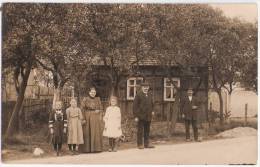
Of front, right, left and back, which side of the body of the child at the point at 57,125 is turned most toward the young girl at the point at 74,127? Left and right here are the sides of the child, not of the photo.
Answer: left

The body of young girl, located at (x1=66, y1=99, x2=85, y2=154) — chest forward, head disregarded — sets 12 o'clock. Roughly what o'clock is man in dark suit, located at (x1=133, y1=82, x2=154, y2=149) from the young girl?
The man in dark suit is roughly at 9 o'clock from the young girl.

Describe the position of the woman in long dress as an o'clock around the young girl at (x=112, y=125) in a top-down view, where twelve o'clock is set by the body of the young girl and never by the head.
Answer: The woman in long dress is roughly at 3 o'clock from the young girl.

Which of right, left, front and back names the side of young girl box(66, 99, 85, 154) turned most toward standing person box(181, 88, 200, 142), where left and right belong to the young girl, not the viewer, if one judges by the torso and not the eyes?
left

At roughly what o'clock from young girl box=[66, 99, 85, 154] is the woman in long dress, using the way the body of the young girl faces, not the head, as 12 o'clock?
The woman in long dress is roughly at 9 o'clock from the young girl.

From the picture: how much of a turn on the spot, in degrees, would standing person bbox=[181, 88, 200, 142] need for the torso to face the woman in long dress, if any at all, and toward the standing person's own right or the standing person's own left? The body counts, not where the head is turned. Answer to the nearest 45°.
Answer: approximately 90° to the standing person's own right

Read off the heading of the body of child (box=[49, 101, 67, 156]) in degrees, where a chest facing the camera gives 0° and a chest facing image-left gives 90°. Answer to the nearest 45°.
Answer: approximately 0°
